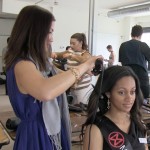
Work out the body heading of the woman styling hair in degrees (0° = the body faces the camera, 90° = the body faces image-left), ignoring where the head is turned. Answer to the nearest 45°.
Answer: approximately 270°

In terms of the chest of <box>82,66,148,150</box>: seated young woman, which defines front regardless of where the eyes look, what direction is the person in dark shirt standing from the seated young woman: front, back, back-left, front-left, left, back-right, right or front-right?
back-left

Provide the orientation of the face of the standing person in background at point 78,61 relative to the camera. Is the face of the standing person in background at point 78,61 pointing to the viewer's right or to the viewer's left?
to the viewer's left

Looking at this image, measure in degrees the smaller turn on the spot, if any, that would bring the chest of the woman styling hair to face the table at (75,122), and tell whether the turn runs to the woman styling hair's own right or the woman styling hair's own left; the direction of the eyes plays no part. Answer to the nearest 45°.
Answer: approximately 90° to the woman styling hair's own left

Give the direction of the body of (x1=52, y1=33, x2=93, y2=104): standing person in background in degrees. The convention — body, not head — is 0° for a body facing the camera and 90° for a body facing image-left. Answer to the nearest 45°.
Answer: approximately 45°

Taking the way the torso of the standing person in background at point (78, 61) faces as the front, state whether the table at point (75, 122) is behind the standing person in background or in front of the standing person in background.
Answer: in front
